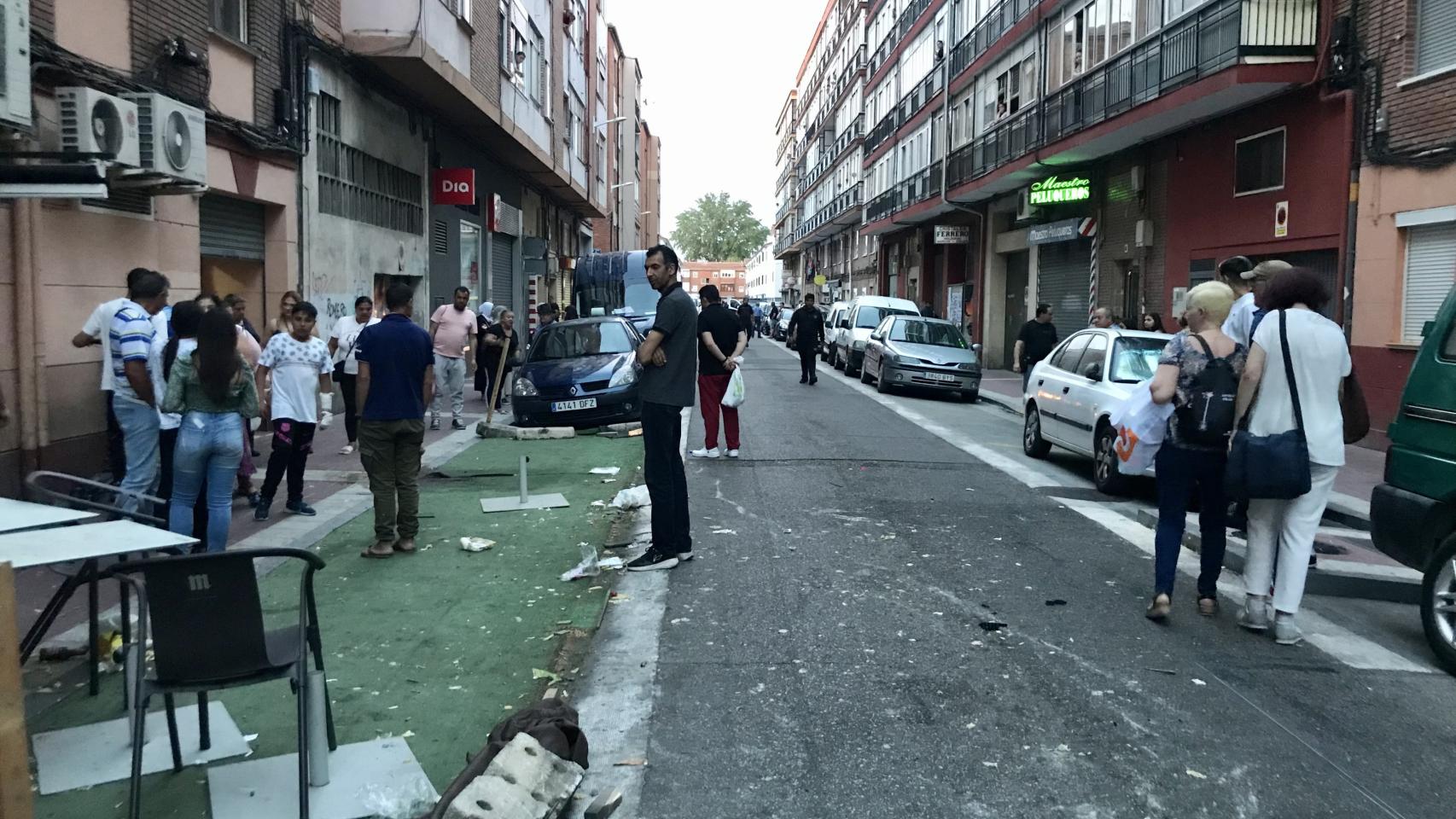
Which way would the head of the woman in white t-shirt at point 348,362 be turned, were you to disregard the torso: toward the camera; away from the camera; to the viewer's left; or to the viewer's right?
toward the camera

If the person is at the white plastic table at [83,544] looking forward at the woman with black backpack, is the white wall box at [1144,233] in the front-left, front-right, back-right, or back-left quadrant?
front-left

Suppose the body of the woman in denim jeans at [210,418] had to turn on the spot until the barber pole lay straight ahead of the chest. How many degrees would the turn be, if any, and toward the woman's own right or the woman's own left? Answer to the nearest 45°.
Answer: approximately 45° to the woman's own right

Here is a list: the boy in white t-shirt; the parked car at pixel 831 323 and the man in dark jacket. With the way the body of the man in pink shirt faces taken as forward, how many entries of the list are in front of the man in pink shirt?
1

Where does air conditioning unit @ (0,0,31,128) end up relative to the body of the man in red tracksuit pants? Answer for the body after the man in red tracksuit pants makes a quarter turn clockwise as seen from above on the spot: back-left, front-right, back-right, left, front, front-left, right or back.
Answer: back

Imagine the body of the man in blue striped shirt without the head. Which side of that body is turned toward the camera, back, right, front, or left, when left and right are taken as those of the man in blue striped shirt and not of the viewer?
right

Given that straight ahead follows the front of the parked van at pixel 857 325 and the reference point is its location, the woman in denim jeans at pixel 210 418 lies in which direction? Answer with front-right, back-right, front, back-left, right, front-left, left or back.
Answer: front-right

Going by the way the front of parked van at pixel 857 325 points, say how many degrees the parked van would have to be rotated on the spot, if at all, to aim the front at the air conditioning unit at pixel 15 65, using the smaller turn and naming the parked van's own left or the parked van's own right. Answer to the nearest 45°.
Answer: approximately 45° to the parked van's own right

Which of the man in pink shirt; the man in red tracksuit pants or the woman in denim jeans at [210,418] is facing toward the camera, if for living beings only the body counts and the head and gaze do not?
the man in pink shirt

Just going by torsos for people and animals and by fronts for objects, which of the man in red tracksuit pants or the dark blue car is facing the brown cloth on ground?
the dark blue car

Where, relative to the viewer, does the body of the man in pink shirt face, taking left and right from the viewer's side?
facing the viewer

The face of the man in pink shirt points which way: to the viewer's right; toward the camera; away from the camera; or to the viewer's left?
toward the camera

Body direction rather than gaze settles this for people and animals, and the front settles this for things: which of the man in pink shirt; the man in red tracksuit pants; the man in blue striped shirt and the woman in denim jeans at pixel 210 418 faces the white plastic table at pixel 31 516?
the man in pink shirt

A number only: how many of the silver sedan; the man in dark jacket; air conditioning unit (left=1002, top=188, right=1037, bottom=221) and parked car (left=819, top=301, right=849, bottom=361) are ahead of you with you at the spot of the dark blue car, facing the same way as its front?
0

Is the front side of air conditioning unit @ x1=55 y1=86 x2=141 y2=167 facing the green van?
yes

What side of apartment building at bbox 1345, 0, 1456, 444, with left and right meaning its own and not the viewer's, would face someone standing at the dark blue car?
front

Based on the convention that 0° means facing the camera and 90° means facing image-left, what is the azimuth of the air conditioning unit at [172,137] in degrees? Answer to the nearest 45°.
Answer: approximately 315°

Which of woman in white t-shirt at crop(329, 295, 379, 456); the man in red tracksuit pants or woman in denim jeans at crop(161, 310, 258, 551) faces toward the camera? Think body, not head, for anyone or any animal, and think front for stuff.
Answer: the woman in white t-shirt

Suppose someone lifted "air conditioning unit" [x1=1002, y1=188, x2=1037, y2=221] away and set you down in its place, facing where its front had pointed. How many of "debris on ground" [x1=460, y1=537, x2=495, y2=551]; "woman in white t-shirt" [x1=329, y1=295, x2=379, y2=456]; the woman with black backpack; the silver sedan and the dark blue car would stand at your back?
0
